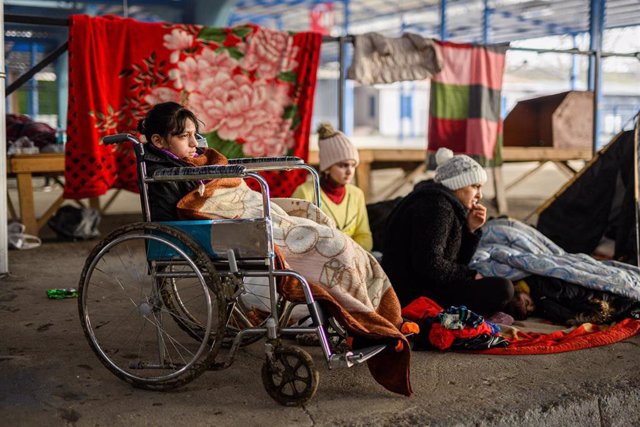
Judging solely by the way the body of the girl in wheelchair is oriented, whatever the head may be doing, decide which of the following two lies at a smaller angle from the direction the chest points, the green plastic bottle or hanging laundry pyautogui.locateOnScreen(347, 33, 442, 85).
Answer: the hanging laundry

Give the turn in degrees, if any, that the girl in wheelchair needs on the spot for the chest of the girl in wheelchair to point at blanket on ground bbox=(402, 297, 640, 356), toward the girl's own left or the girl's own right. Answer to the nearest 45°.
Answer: approximately 45° to the girl's own left

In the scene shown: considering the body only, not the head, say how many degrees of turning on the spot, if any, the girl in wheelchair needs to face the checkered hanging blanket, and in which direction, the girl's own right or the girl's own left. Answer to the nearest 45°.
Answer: approximately 90° to the girl's own left

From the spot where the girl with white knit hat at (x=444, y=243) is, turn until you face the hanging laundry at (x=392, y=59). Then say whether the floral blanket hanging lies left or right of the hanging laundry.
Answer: left

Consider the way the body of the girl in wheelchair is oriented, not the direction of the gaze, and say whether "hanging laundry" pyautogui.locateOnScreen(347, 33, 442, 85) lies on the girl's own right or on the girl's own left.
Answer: on the girl's own left

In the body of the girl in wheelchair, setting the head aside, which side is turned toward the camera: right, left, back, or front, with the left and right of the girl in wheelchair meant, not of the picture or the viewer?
right
